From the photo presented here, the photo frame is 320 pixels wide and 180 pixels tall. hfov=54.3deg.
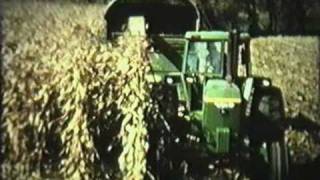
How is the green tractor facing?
toward the camera
